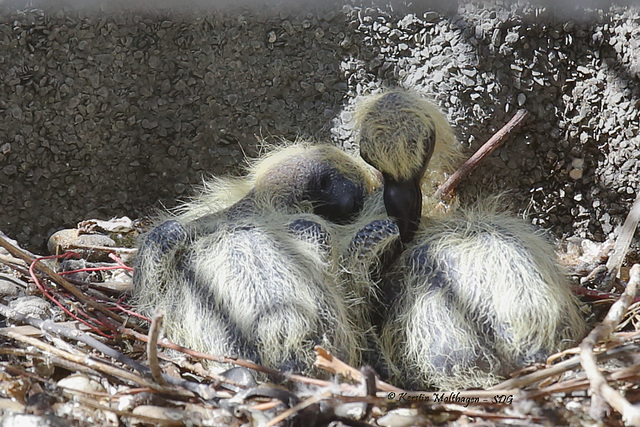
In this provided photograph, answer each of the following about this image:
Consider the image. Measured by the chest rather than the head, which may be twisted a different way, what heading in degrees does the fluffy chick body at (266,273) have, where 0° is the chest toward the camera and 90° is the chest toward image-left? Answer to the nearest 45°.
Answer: approximately 180°

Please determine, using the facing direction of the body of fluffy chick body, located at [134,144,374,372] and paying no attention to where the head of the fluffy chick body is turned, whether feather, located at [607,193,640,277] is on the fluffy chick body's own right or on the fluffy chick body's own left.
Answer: on the fluffy chick body's own right
